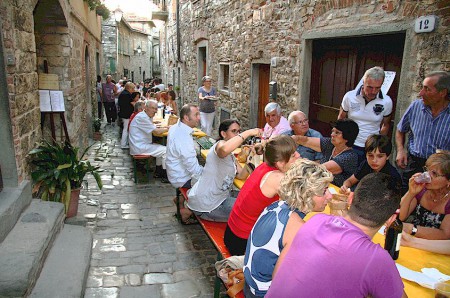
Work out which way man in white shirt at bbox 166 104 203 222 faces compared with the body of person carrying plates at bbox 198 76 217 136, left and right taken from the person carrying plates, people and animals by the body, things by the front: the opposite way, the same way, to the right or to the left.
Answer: to the left

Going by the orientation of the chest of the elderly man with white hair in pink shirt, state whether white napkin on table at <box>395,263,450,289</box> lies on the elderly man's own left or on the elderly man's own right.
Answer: on the elderly man's own left

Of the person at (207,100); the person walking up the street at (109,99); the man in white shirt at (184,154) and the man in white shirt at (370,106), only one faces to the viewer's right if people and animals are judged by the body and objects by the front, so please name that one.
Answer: the man in white shirt at (184,154)

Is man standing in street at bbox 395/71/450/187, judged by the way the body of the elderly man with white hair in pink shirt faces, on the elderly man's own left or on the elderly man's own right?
on the elderly man's own left

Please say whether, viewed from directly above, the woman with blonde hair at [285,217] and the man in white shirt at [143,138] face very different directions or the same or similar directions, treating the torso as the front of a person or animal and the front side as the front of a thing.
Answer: same or similar directions

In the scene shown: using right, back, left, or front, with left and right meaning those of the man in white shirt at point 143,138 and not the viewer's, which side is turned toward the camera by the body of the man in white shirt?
right

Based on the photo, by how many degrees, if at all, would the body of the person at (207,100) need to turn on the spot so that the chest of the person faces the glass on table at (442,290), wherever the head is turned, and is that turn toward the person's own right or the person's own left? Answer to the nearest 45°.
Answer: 0° — they already face it

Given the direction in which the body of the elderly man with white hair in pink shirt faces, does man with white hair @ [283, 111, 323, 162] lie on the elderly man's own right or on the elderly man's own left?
on the elderly man's own left

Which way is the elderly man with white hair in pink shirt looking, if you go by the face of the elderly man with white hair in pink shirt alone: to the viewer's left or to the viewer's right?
to the viewer's left

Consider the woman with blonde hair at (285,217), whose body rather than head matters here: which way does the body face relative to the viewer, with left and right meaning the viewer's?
facing away from the viewer and to the right of the viewer

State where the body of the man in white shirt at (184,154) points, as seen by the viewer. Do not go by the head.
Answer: to the viewer's right

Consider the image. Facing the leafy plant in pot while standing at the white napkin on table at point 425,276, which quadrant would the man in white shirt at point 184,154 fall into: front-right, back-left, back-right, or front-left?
front-right

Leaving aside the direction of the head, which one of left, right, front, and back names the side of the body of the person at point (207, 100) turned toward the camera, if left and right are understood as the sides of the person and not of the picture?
front

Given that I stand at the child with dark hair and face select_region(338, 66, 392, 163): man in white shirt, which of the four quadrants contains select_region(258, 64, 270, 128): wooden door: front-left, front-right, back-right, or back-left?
front-left

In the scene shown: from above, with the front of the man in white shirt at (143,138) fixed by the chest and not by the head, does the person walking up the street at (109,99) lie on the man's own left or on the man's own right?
on the man's own left

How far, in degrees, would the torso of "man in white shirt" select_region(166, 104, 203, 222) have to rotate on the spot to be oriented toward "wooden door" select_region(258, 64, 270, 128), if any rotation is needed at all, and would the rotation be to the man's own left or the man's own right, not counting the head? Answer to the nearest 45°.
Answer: approximately 45° to the man's own left
